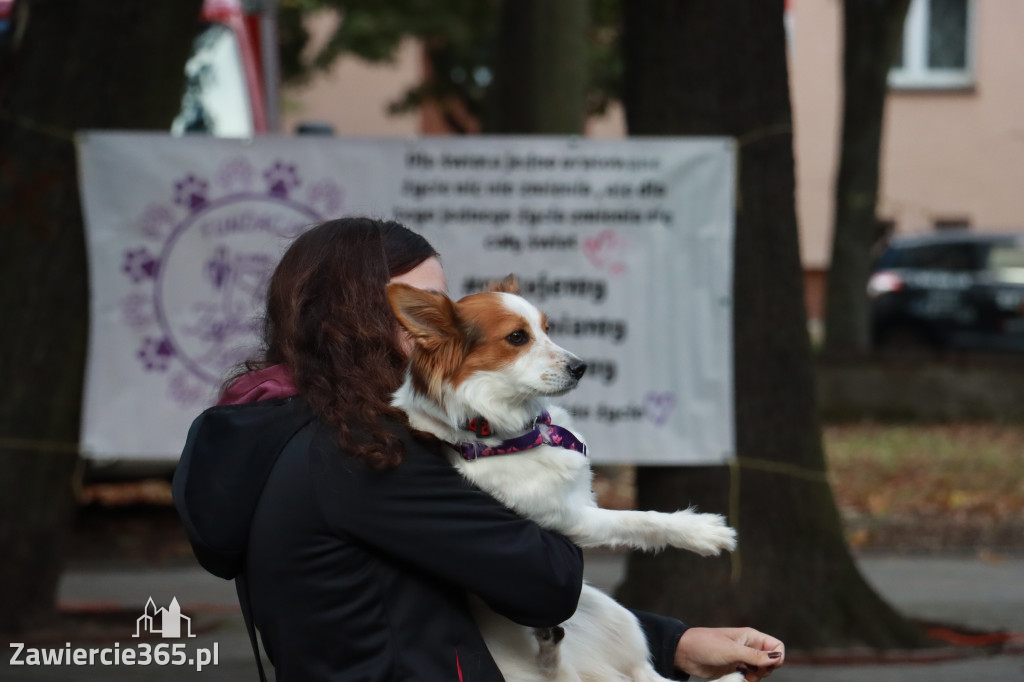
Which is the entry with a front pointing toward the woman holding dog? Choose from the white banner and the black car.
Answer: the white banner

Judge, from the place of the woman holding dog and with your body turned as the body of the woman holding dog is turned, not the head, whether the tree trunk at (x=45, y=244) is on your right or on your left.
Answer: on your left

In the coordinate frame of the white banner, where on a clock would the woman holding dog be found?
The woman holding dog is roughly at 12 o'clock from the white banner.

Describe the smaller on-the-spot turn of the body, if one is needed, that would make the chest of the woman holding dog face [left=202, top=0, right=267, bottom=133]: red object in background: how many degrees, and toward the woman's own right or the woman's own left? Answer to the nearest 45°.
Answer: approximately 90° to the woman's own left

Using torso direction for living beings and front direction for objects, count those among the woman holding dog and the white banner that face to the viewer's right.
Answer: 1

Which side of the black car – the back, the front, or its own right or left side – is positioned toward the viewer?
right

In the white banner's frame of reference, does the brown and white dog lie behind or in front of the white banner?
in front

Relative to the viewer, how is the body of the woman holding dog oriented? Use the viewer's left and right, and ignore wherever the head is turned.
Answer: facing to the right of the viewer

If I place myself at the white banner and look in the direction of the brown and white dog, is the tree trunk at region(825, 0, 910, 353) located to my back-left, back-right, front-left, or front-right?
back-left

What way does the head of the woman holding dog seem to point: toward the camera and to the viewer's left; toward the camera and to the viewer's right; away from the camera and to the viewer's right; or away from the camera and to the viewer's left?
away from the camera and to the viewer's right

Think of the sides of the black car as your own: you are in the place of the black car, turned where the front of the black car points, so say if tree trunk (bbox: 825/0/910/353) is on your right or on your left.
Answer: on your right

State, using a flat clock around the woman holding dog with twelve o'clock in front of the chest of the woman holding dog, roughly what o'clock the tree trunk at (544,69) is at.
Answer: The tree trunk is roughly at 9 o'clock from the woman holding dog.
